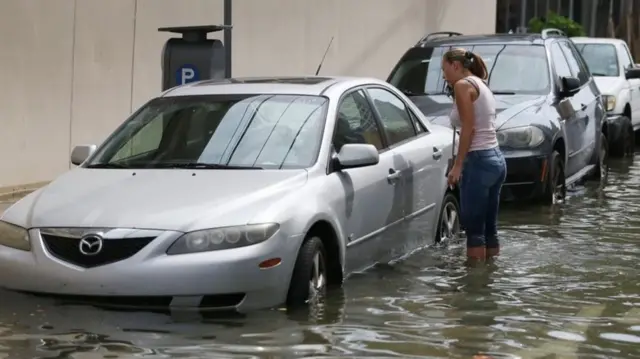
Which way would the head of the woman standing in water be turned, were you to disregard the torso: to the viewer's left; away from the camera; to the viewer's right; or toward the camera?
to the viewer's left

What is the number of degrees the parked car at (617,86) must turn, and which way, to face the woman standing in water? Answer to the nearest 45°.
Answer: approximately 45° to its left

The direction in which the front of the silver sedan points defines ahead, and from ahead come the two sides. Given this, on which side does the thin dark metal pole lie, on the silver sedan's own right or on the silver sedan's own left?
on the silver sedan's own right

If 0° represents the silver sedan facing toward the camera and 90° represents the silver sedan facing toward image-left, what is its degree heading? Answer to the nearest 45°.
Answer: approximately 45°

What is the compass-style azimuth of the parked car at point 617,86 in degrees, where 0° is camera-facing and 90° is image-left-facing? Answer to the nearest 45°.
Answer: approximately 45°

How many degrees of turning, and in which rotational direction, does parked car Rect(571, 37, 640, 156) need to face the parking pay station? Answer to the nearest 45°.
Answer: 0° — it already faces it
